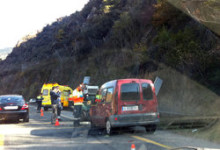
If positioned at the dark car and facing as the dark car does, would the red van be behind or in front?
behind

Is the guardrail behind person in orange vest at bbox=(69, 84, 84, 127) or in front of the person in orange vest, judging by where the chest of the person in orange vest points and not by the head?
behind

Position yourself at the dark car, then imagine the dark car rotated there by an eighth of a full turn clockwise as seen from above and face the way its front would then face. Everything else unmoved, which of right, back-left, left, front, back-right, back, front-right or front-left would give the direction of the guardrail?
right

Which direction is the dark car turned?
away from the camera

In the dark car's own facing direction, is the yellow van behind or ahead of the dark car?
ahead

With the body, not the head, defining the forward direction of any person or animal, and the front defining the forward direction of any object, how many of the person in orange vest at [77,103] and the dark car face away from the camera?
1
